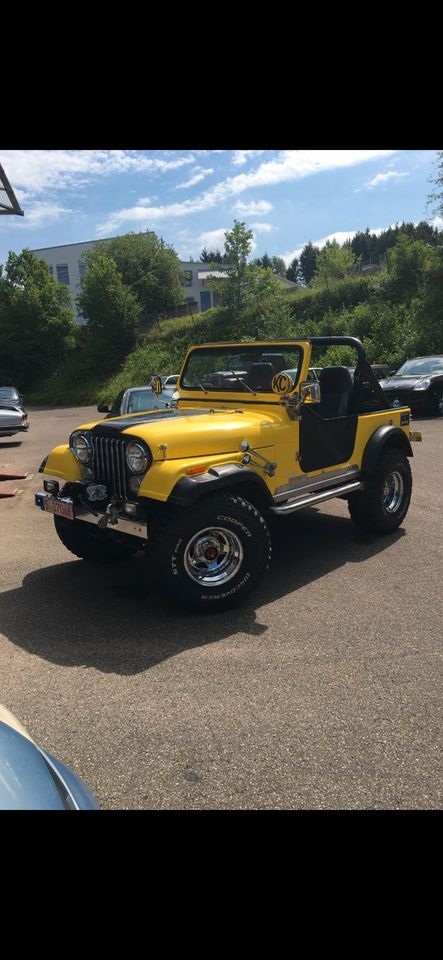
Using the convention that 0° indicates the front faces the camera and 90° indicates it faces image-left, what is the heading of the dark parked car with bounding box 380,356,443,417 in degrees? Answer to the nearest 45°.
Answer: approximately 45°

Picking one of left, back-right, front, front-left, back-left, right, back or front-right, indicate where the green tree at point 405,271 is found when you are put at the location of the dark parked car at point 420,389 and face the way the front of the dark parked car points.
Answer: back-right

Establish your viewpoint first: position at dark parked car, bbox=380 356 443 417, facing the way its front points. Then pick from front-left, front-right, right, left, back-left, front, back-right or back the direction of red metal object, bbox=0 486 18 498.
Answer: front

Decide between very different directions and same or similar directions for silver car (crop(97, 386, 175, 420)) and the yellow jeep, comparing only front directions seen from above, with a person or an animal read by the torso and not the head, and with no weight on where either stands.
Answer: same or similar directions

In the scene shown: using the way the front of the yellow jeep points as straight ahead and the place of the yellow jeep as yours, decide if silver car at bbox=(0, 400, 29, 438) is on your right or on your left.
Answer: on your right

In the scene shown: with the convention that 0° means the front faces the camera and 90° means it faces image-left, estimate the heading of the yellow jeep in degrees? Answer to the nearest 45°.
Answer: approximately 45°

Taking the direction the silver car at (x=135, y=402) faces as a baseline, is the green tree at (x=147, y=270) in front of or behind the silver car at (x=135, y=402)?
behind

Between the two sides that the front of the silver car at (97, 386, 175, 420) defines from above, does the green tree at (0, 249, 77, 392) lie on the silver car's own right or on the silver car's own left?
on the silver car's own right

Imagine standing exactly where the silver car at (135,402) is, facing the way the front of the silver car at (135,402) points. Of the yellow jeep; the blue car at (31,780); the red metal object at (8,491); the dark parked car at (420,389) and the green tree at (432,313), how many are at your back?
2

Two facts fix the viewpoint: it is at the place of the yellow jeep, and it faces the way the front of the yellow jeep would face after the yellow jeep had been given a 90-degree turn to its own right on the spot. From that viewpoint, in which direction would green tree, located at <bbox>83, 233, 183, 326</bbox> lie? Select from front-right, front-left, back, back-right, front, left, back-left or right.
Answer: front-right

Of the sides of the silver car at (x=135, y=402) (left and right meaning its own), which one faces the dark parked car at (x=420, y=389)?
back

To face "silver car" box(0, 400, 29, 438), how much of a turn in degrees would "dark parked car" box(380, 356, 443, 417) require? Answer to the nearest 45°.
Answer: approximately 45° to its right

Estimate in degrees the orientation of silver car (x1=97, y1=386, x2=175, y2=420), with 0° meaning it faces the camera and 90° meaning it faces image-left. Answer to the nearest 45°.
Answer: approximately 45°

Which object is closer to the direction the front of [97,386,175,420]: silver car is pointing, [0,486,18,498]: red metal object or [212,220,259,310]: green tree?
the red metal object

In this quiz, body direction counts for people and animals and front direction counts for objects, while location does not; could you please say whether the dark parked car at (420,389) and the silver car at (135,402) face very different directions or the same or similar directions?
same or similar directions

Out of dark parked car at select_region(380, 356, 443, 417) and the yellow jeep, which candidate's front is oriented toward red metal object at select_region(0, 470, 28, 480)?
the dark parked car
